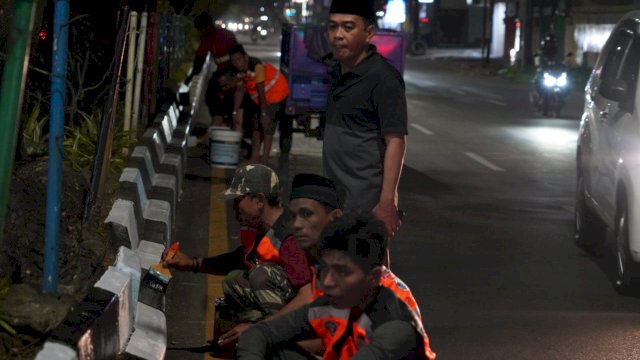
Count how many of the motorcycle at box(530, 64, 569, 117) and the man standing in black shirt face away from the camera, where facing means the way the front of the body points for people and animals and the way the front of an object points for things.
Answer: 0

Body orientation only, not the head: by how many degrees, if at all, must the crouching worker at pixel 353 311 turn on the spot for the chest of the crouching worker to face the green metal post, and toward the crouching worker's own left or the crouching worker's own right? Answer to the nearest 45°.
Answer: approximately 90° to the crouching worker's own right

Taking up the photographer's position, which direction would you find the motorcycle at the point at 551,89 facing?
facing the viewer

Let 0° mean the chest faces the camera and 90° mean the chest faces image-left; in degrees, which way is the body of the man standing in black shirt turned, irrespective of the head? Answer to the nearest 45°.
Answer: approximately 45°

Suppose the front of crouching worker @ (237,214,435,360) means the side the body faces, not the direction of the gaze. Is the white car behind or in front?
behind

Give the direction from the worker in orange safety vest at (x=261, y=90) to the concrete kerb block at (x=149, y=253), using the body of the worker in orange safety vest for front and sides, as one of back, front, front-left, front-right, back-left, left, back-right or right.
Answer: front-left

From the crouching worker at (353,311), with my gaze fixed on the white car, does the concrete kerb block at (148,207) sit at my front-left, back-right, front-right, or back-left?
front-left

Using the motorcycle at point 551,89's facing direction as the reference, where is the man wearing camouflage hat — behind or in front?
in front

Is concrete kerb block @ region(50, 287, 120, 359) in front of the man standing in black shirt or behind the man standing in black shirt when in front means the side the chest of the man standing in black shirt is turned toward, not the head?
in front

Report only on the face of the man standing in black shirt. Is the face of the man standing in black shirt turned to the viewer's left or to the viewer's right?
to the viewer's left

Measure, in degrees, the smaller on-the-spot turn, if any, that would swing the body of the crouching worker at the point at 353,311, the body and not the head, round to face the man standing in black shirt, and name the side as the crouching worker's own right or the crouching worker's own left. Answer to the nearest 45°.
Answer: approximately 135° to the crouching worker's own right

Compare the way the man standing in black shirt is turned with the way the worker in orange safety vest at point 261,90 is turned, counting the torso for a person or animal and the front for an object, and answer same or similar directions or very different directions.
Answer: same or similar directions

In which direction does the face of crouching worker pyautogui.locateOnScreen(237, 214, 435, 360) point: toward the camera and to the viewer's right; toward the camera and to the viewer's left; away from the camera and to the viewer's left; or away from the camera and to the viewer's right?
toward the camera and to the viewer's left

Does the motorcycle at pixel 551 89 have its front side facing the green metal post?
yes

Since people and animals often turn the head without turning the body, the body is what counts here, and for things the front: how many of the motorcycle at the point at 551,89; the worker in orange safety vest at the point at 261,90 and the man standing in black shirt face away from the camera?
0

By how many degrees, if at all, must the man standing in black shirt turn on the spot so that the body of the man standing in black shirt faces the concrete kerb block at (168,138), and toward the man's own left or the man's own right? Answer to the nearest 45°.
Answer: approximately 135° to the man's own right

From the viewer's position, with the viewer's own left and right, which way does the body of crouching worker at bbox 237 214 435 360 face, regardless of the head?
facing the viewer and to the left of the viewer

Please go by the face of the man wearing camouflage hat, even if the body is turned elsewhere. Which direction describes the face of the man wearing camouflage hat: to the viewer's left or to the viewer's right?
to the viewer's left
